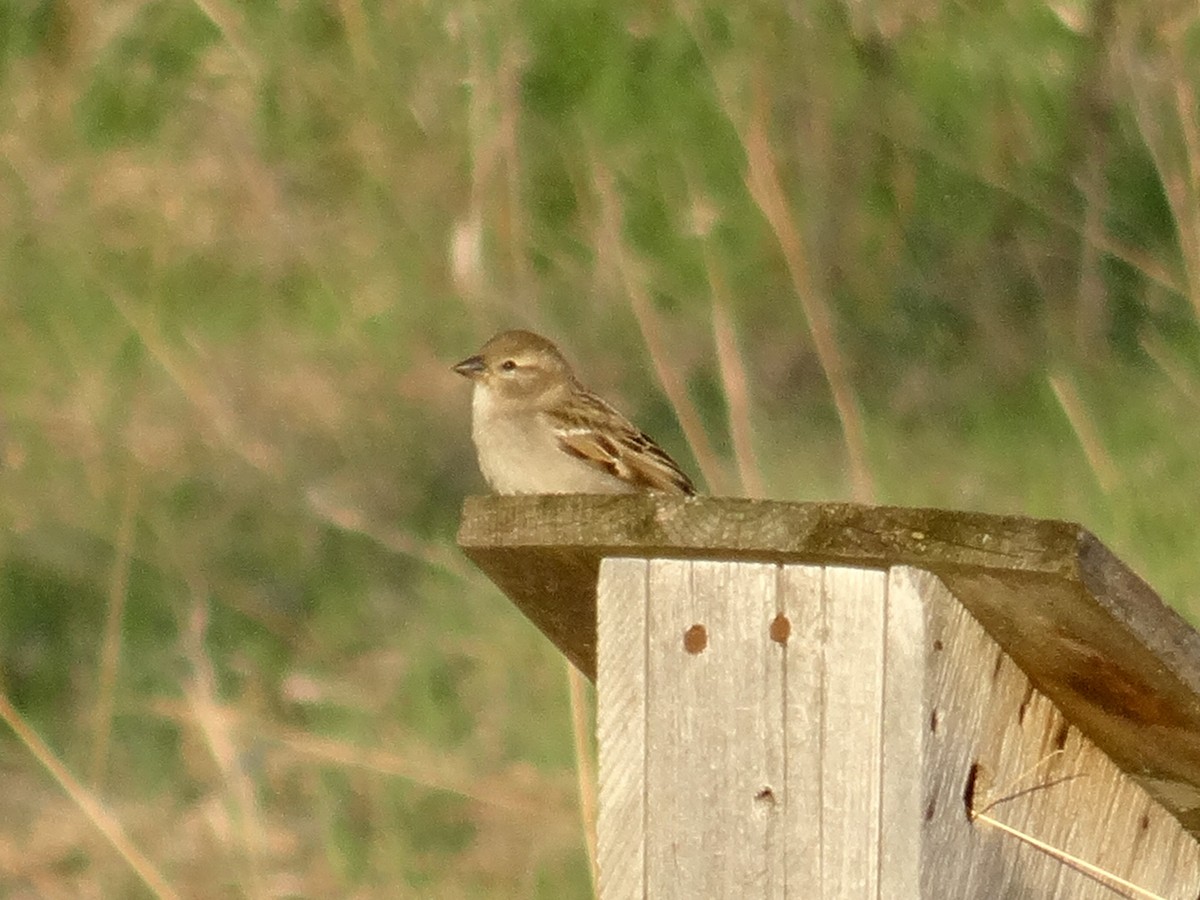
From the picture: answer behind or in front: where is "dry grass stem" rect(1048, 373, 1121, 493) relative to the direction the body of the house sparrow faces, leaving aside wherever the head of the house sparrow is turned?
behind

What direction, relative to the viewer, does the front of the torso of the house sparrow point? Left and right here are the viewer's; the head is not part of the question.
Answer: facing to the left of the viewer

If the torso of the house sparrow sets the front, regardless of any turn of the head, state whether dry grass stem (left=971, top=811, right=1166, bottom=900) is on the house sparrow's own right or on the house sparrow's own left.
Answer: on the house sparrow's own left

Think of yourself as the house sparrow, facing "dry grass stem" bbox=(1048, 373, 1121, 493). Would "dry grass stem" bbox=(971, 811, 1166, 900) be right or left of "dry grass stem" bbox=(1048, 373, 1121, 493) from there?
right

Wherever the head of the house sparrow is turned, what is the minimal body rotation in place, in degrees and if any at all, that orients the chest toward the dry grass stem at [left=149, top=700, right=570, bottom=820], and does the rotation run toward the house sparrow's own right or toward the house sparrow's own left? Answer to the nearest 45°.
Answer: approximately 45° to the house sparrow's own right
